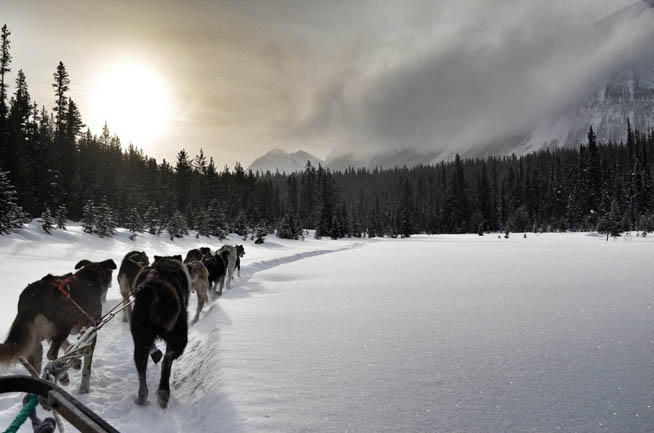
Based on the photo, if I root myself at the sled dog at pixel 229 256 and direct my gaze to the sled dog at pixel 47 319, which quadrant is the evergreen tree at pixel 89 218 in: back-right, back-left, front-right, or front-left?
back-right

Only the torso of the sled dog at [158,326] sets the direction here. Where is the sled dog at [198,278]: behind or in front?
in front

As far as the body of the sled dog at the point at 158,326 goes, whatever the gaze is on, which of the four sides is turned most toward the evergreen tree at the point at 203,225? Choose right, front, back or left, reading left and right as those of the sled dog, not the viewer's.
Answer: front

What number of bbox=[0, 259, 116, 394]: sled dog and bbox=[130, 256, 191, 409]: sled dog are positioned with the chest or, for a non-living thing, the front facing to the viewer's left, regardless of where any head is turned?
0

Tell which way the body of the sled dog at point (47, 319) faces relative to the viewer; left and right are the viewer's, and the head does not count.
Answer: facing away from the viewer and to the right of the viewer

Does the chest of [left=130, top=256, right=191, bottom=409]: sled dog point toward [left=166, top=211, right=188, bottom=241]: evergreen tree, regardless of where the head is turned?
yes

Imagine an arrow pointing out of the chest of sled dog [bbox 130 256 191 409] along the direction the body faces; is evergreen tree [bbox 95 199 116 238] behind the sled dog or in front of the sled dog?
in front

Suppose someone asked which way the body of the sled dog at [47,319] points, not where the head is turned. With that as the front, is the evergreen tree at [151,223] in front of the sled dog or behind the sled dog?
in front

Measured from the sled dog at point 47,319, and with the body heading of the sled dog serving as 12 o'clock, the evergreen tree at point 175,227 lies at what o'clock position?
The evergreen tree is roughly at 11 o'clock from the sled dog.

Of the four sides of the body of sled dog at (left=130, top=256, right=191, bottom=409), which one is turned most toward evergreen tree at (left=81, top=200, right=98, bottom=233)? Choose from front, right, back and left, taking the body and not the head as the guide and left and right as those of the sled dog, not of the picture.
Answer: front

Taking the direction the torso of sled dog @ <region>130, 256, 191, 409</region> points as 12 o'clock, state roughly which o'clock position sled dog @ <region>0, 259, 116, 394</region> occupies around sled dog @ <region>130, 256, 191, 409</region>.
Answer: sled dog @ <region>0, 259, 116, 394</region> is roughly at 10 o'clock from sled dog @ <region>130, 256, 191, 409</region>.

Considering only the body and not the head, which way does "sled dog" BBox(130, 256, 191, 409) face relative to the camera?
away from the camera

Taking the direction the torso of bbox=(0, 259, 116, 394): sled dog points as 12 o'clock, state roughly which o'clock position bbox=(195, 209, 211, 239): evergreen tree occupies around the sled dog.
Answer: The evergreen tree is roughly at 11 o'clock from the sled dog.
